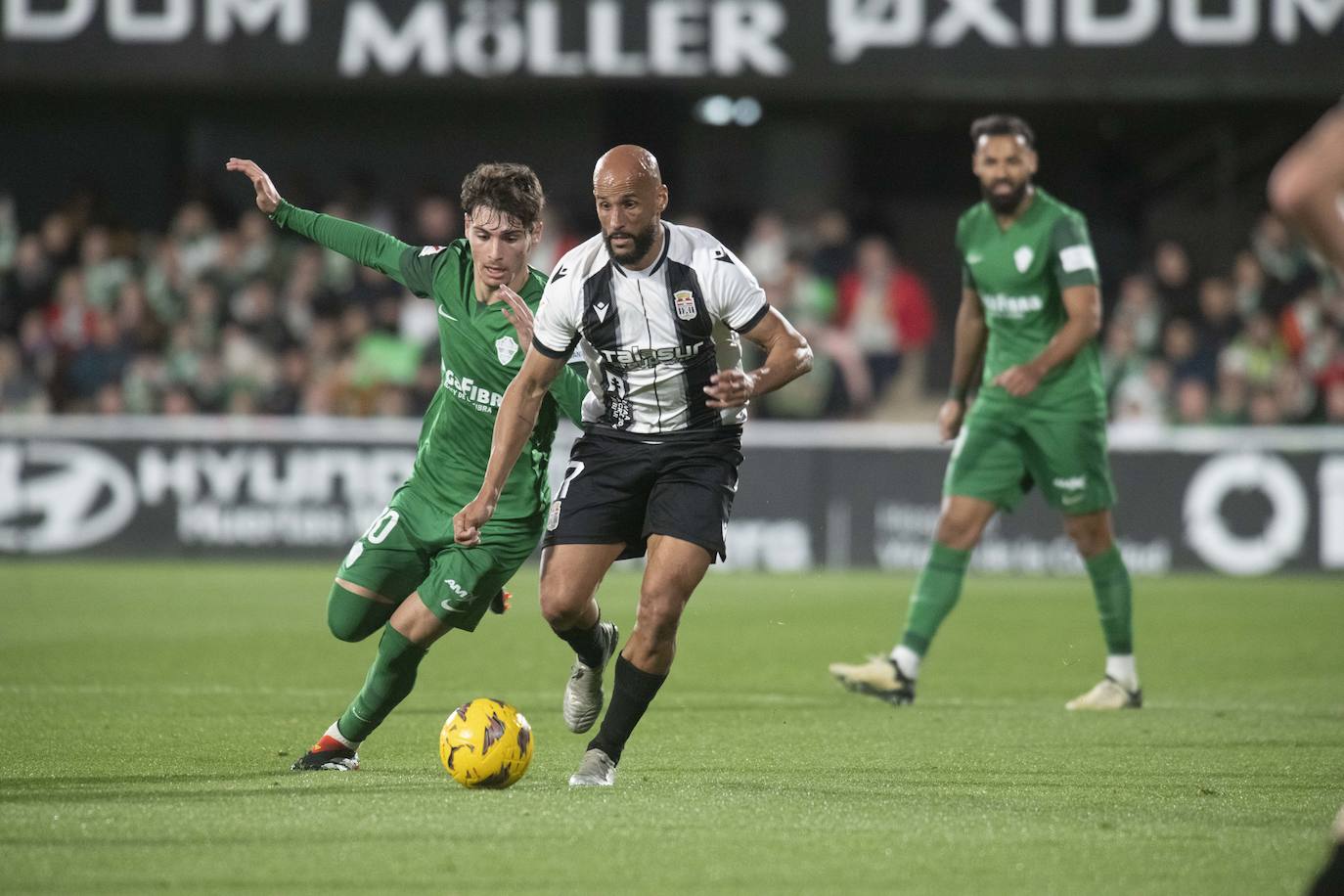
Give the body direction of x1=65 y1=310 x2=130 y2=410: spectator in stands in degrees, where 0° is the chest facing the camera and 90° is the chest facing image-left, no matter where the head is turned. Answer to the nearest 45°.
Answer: approximately 0°

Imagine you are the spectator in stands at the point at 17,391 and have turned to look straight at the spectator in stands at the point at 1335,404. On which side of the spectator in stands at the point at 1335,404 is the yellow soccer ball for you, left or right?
right

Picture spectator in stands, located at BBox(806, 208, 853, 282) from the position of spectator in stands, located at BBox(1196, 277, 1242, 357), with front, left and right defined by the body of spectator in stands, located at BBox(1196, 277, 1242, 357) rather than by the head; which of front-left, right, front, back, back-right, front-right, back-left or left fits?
right

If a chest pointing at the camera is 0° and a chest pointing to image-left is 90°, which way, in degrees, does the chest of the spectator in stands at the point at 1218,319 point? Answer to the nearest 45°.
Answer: approximately 0°

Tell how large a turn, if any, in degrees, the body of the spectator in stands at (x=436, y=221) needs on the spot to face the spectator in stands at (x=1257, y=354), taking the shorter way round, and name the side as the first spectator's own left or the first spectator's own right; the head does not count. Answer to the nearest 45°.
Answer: approximately 90° to the first spectator's own left

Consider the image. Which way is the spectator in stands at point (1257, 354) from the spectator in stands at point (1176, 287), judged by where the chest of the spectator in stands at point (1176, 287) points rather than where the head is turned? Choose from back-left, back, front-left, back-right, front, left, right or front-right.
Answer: front-left

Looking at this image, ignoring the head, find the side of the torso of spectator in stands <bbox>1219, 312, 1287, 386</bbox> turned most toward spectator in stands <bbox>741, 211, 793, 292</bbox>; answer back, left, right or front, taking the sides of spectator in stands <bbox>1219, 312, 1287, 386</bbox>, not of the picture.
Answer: right
